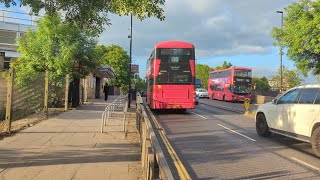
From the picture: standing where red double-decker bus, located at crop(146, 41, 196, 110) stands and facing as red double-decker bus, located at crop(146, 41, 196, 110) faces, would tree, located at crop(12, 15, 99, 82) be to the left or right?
on its left

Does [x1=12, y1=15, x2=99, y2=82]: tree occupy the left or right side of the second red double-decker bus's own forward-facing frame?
on its right

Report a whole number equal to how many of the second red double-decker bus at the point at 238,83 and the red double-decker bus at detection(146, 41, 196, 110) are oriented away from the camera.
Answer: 1

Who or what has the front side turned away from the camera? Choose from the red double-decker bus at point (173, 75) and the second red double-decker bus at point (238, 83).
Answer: the red double-decker bus

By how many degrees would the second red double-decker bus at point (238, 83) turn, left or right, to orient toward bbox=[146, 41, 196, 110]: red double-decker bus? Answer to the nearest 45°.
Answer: approximately 45° to its right

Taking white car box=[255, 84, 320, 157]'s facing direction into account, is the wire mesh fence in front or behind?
in front

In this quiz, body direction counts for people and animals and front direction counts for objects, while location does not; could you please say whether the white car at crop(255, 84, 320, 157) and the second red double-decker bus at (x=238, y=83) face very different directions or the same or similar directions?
very different directions

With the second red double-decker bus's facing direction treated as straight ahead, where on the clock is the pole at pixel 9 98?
The pole is roughly at 2 o'clock from the second red double-decker bus.

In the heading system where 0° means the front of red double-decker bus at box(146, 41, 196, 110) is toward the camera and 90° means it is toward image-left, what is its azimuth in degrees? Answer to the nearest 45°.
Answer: approximately 180°

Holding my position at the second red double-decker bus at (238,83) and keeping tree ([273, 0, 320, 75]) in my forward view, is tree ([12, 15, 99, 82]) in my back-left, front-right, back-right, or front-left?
front-right

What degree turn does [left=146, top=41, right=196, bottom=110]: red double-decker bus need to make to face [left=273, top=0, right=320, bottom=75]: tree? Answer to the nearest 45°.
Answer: approximately 45° to its right

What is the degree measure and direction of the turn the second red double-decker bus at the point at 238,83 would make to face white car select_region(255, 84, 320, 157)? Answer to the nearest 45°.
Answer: approximately 45° to its right

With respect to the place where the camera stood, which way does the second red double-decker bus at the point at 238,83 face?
facing the viewer and to the right of the viewer
